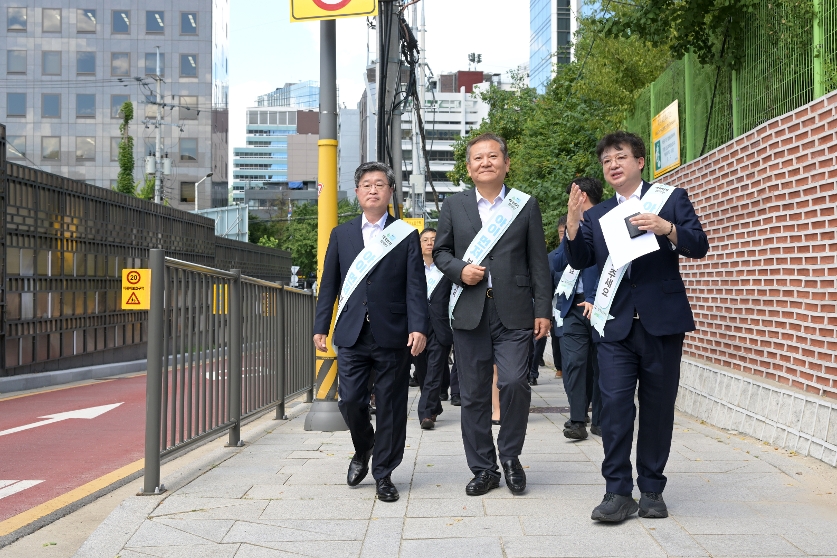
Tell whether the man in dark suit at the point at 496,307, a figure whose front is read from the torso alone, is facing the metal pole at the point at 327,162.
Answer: no

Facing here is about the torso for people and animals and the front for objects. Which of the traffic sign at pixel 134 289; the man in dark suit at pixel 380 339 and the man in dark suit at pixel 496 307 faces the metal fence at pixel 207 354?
the traffic sign

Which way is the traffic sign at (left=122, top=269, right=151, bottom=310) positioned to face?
toward the camera

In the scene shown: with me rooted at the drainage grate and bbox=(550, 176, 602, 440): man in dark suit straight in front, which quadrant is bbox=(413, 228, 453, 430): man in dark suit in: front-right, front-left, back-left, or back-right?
front-right

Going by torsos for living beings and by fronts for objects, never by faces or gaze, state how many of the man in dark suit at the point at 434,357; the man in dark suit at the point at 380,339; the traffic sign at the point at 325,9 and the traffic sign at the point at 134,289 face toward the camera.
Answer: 4

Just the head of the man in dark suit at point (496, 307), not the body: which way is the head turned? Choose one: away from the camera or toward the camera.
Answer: toward the camera

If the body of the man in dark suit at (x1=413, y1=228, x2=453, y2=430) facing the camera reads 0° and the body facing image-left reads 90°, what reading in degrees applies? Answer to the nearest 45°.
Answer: approximately 0°

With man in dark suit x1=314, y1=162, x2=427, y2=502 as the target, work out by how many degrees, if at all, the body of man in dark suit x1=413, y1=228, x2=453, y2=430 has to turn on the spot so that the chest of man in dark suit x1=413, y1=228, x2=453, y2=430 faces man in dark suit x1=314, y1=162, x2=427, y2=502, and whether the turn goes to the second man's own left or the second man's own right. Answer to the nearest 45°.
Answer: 0° — they already face them

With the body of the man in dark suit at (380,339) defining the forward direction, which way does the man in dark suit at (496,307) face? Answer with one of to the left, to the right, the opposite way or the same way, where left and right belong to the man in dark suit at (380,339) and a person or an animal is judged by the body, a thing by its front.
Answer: the same way

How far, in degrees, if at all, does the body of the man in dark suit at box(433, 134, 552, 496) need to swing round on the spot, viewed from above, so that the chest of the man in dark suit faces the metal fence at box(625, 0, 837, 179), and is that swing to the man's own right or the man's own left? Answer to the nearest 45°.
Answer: approximately 135° to the man's own left

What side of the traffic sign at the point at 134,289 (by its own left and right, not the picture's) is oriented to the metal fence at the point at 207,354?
front

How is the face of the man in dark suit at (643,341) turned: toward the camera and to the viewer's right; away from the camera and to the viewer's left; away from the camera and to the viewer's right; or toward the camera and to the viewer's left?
toward the camera and to the viewer's left

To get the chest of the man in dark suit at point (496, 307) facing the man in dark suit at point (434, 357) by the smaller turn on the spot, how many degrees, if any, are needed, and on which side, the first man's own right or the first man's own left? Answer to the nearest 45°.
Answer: approximately 180°

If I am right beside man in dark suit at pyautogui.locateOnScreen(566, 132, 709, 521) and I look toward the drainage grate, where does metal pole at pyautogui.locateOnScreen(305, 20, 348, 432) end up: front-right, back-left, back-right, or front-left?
front-left

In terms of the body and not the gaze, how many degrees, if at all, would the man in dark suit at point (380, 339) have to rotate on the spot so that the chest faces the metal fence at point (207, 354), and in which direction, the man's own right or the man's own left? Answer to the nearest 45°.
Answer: approximately 135° to the man's own right

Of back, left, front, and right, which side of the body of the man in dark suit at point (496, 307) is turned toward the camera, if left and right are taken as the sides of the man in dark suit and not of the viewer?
front

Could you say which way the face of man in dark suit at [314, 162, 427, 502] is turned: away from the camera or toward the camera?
toward the camera

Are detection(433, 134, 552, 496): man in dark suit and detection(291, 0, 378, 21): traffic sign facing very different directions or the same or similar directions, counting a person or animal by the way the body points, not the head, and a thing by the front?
same or similar directions

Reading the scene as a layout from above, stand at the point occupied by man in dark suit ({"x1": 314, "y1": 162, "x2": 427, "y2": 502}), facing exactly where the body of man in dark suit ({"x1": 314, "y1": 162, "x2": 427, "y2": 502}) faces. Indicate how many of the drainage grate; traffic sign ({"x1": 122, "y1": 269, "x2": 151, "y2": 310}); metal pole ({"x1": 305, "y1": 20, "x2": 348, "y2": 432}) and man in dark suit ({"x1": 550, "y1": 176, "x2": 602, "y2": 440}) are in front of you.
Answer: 0

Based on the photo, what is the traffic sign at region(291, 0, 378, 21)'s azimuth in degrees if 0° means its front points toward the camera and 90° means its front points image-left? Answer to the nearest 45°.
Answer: approximately 0°
